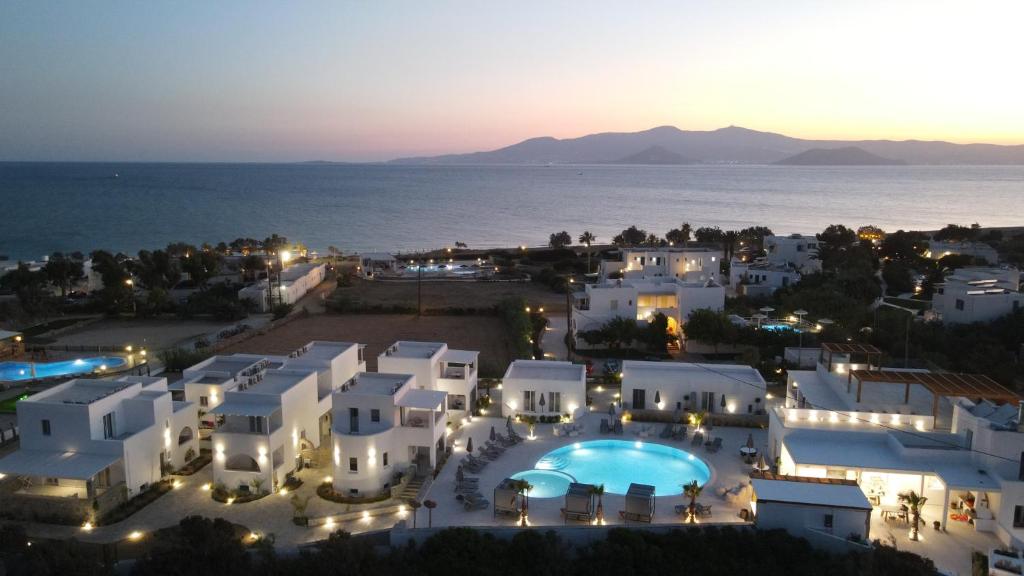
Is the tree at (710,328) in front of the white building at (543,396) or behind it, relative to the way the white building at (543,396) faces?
behind

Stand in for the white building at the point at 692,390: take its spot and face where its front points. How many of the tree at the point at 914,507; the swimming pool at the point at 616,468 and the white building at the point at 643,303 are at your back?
1

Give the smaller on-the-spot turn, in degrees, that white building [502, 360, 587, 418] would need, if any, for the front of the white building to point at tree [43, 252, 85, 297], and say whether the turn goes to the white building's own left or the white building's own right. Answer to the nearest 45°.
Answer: approximately 135° to the white building's own right

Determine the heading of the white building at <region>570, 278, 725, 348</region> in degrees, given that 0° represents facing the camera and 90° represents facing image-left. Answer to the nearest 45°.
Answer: approximately 0°

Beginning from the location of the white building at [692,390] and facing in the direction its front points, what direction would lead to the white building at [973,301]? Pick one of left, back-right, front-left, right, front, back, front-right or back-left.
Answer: back-left

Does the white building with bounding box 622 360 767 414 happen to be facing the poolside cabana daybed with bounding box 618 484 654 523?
yes

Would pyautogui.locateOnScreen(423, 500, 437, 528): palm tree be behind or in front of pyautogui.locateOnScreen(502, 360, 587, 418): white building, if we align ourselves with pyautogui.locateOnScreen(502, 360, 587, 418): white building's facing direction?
in front

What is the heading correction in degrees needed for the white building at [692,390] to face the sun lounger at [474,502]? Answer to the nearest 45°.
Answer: approximately 45° to its right

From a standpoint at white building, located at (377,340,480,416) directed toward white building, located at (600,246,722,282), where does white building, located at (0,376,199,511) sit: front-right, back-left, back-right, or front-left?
back-left

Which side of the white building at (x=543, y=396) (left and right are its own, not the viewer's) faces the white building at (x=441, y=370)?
right

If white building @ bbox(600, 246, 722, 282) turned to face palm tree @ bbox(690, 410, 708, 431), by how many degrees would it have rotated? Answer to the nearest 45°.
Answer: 0° — it already faces it
